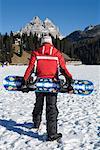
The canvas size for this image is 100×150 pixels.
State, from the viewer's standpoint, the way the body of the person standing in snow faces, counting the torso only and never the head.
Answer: away from the camera
